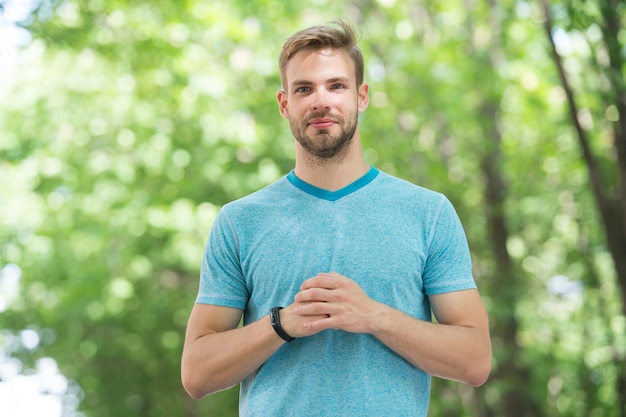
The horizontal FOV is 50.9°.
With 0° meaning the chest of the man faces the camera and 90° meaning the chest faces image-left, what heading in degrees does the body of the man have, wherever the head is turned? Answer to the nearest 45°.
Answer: approximately 0°

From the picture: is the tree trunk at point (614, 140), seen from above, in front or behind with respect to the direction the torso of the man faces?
behind
